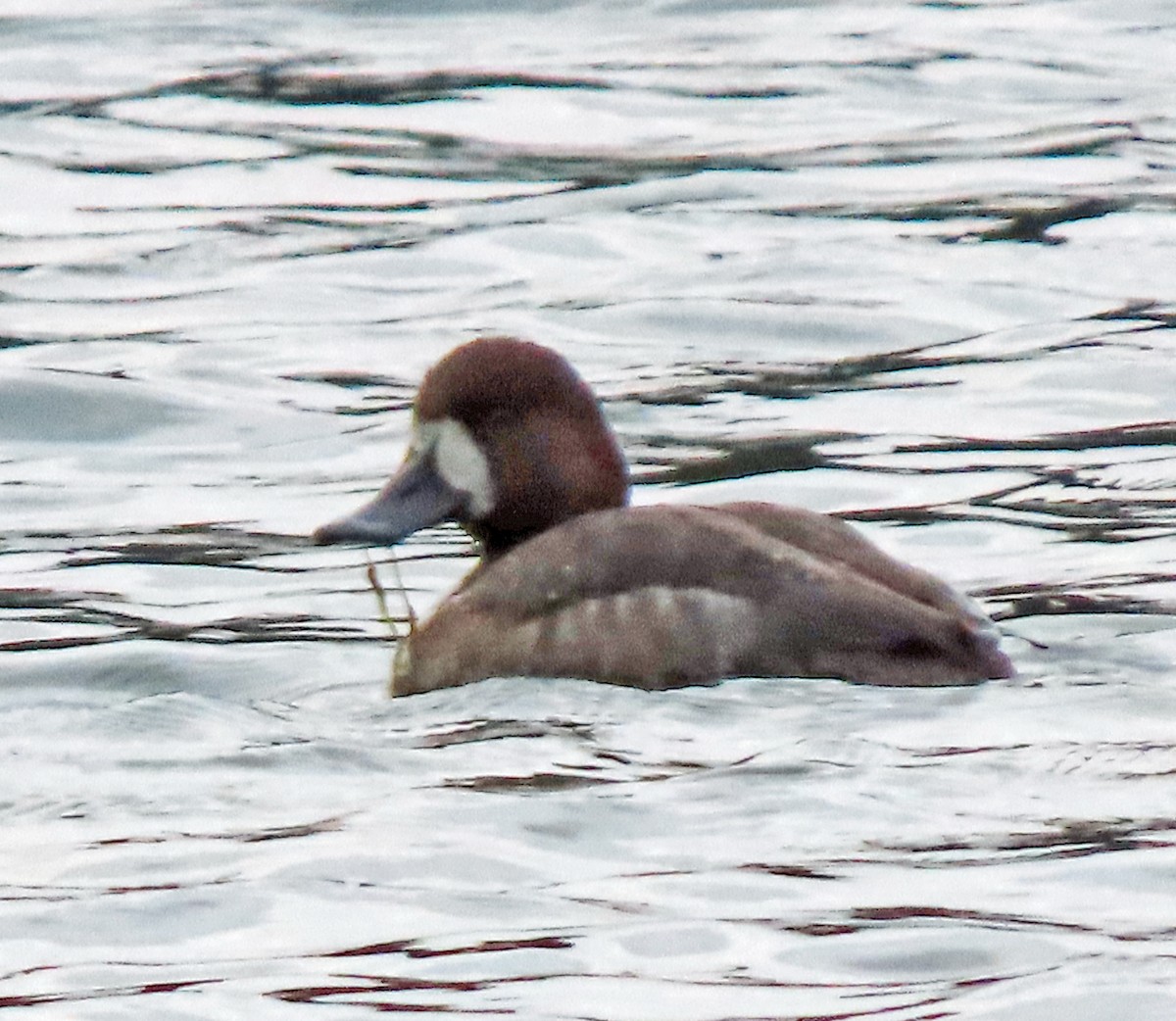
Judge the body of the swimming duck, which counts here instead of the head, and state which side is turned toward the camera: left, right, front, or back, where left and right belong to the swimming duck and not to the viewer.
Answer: left
